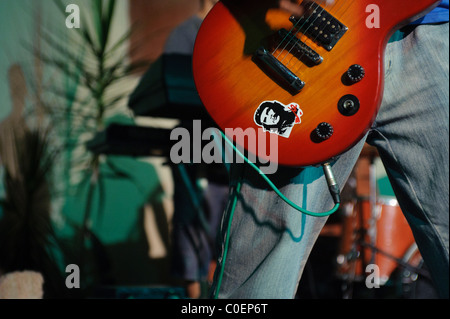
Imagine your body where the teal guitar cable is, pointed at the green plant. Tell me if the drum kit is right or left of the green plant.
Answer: right

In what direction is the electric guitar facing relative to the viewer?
toward the camera

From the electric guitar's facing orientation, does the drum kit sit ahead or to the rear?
to the rear

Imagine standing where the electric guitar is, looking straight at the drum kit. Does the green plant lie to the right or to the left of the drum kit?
left

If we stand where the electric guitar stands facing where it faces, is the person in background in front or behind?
behind

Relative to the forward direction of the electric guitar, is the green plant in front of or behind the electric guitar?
behind
